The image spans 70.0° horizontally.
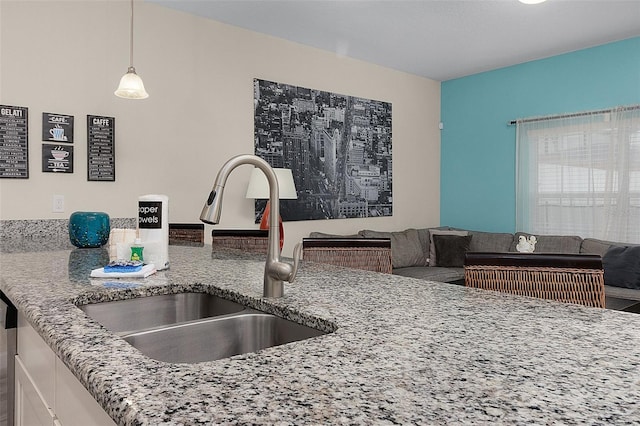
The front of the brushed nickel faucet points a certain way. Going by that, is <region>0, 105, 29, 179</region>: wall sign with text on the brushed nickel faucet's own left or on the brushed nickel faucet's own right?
on the brushed nickel faucet's own right

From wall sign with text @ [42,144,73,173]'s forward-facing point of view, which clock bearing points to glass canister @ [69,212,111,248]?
The glass canister is roughly at 12 o'clock from the wall sign with text.

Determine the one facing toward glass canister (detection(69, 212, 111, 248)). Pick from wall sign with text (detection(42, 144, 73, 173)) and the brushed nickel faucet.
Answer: the wall sign with text

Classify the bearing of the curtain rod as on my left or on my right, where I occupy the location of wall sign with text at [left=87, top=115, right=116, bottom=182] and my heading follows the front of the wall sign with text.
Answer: on my left

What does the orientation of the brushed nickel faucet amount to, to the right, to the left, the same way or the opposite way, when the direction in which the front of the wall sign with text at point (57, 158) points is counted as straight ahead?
to the right

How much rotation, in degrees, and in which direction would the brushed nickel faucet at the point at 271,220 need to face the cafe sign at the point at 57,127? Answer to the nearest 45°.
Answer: approximately 90° to its right

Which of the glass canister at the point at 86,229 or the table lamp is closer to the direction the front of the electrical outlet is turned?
the glass canister

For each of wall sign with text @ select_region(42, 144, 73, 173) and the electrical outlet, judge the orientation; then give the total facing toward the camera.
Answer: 2

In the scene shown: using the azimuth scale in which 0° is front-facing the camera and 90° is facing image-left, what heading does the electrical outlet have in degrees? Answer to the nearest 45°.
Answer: approximately 0°

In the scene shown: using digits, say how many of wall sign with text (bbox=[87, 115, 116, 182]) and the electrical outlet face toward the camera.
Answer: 2

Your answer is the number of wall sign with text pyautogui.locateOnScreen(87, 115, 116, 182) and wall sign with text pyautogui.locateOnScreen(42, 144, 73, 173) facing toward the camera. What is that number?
2

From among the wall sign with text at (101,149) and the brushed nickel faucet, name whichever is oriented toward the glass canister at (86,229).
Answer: the wall sign with text

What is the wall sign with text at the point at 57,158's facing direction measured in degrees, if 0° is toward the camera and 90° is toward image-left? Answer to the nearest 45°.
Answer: approximately 0°
